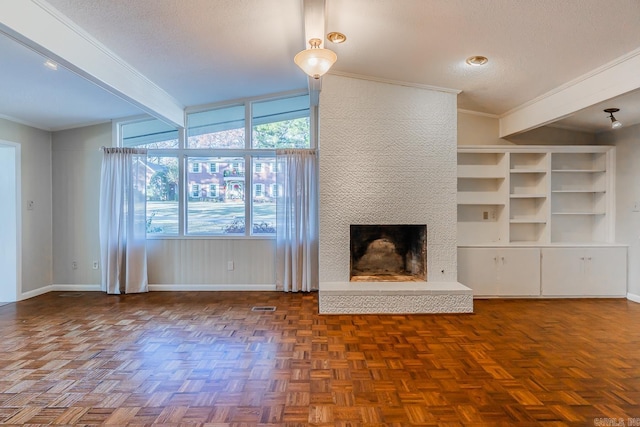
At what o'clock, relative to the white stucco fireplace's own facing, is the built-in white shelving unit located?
The built-in white shelving unit is roughly at 8 o'clock from the white stucco fireplace.

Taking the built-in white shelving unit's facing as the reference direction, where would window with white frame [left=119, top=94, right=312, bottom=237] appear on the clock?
The window with white frame is roughly at 2 o'clock from the built-in white shelving unit.

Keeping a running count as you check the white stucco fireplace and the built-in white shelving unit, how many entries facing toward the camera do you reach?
2

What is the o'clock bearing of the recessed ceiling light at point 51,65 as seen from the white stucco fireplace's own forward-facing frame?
The recessed ceiling light is roughly at 2 o'clock from the white stucco fireplace.

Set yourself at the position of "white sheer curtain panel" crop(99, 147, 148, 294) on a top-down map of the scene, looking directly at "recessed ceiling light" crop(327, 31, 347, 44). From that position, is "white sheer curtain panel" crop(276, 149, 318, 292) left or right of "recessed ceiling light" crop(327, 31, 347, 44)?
left

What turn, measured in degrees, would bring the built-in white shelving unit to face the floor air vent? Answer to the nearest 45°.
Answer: approximately 45° to its right

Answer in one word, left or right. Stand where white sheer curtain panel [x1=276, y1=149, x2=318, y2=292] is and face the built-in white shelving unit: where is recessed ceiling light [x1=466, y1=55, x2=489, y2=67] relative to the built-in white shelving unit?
right

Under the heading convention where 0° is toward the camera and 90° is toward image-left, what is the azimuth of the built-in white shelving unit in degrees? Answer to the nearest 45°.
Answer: approximately 0°
